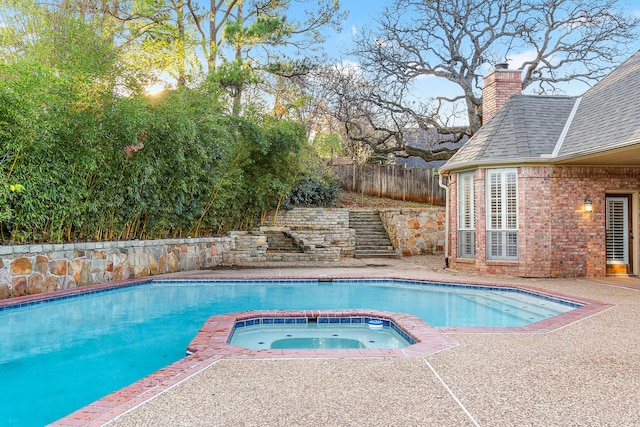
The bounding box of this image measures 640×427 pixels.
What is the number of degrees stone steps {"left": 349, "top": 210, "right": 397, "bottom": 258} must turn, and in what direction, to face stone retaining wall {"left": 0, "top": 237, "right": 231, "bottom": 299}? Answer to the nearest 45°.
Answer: approximately 45° to its right

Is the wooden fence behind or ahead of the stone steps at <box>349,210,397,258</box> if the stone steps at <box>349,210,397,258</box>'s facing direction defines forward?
behind

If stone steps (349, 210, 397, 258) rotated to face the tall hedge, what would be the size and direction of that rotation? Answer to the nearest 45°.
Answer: approximately 45° to its right

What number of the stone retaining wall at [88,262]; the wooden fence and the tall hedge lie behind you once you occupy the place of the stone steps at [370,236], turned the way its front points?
1

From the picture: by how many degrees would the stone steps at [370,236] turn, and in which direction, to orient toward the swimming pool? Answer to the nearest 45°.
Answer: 0° — it already faces it

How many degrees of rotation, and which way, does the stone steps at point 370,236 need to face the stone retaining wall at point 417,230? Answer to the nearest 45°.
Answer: approximately 90° to its left

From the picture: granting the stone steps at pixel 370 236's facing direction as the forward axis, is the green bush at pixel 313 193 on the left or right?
on its right

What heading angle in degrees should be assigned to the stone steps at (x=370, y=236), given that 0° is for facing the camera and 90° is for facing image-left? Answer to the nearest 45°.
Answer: approximately 0°

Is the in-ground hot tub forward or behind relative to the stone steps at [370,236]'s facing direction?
forward

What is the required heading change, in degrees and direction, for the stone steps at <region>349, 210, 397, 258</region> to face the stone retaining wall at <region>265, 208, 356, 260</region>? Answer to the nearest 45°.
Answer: approximately 90° to its right

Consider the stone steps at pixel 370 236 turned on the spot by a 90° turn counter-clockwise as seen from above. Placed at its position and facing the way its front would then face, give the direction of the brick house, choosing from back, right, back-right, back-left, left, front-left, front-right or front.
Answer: front-right

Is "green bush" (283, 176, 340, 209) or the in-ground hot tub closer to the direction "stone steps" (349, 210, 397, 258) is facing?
the in-ground hot tub
